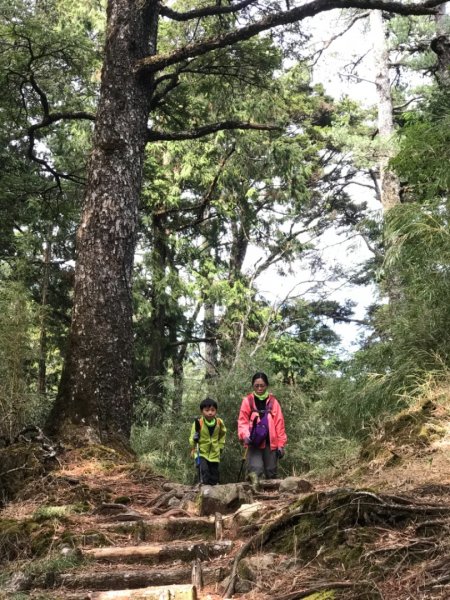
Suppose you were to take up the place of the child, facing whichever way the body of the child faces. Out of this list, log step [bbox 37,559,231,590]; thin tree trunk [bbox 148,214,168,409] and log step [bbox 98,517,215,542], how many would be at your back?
1

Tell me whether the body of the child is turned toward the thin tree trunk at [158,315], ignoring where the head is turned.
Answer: no

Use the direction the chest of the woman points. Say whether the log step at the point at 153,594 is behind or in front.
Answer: in front

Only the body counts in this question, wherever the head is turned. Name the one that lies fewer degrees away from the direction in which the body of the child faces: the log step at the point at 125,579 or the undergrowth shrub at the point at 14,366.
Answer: the log step

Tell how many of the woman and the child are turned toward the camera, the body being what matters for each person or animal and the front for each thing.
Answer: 2

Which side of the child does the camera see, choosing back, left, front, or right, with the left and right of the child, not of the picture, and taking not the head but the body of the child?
front

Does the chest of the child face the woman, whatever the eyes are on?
no

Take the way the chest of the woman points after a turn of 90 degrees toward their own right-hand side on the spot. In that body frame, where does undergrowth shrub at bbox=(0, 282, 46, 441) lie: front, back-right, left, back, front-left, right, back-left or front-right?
front

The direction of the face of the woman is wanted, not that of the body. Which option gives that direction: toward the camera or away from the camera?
toward the camera

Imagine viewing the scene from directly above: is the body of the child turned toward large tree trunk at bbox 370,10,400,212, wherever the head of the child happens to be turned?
no

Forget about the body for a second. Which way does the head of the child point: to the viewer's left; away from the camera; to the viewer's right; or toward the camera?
toward the camera

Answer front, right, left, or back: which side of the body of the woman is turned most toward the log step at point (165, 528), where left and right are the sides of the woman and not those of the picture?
front

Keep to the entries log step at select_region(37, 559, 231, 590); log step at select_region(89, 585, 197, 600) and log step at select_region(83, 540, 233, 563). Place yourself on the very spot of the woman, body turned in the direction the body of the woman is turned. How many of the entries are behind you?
0

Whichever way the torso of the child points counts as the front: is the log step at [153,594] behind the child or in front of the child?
in front

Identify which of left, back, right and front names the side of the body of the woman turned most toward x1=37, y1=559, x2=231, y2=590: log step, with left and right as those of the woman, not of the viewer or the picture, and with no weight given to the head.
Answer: front

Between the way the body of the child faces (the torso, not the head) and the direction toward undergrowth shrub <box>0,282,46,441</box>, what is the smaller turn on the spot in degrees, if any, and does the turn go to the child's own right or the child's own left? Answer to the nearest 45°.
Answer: approximately 90° to the child's own right

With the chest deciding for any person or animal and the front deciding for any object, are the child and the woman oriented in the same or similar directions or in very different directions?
same or similar directions

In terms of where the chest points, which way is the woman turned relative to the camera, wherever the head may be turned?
toward the camera

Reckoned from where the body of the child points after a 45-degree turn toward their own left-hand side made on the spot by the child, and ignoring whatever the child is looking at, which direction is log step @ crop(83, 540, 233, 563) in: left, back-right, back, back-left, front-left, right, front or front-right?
front-right
